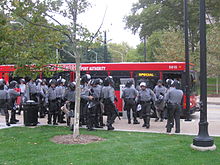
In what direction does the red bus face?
to the viewer's right

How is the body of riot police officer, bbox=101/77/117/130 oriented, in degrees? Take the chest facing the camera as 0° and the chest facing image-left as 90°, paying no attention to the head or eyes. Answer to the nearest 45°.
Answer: approximately 225°

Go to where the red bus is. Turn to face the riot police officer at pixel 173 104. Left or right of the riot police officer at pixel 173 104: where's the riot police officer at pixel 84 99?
right
